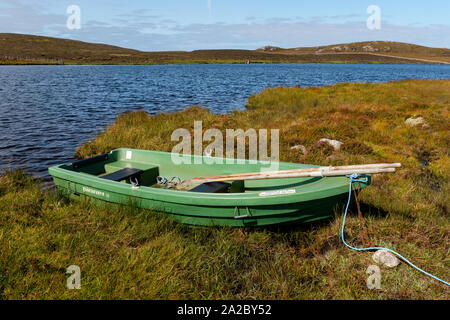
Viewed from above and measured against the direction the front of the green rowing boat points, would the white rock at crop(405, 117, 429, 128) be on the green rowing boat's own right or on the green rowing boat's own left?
on the green rowing boat's own left

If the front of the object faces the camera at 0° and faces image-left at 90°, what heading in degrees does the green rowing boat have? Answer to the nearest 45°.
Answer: approximately 315°

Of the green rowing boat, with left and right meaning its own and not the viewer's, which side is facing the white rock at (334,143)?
left
